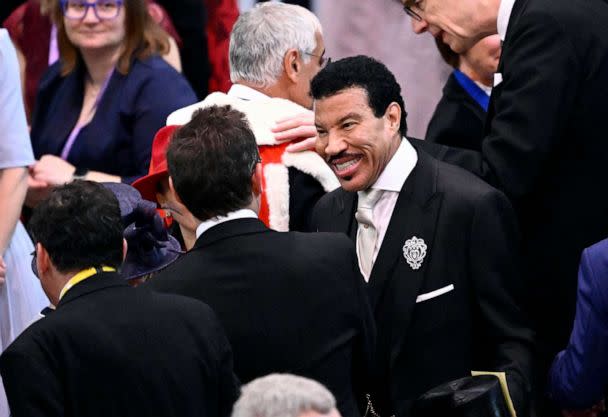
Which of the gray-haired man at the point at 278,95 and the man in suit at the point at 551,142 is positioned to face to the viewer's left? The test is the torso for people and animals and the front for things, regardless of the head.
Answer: the man in suit

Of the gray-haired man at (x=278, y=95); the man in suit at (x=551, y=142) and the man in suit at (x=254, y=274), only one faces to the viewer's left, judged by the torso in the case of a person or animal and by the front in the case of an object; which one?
the man in suit at (x=551, y=142)

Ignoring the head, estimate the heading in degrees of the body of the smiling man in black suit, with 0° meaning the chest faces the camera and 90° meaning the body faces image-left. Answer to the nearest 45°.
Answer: approximately 45°

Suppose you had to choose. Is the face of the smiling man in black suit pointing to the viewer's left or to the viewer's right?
to the viewer's left

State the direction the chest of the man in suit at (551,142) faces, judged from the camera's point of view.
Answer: to the viewer's left

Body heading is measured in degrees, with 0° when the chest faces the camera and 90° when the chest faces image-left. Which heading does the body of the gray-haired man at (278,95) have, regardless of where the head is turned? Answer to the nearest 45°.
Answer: approximately 225°

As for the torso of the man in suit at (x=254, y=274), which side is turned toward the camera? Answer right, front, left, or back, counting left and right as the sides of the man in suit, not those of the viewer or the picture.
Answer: back

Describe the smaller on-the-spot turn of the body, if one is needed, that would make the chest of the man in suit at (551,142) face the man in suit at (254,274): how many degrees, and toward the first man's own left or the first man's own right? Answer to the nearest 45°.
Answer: approximately 45° to the first man's own left

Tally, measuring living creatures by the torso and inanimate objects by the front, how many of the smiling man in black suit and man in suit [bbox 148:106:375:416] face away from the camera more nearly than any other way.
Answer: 1

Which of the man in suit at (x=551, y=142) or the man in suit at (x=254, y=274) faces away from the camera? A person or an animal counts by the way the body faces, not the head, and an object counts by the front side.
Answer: the man in suit at (x=254, y=274)

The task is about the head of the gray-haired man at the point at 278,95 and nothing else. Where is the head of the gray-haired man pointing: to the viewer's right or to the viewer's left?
to the viewer's right

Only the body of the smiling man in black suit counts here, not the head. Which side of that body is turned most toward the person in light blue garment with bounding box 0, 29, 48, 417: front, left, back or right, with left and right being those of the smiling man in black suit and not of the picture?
right

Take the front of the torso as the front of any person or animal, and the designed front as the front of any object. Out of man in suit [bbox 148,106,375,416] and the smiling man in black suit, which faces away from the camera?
the man in suit
